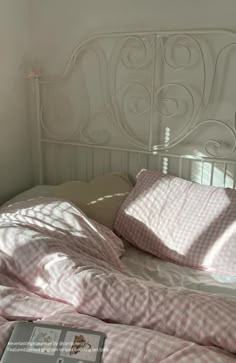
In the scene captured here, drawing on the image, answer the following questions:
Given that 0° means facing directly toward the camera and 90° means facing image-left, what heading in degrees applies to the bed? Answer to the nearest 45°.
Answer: approximately 0°
